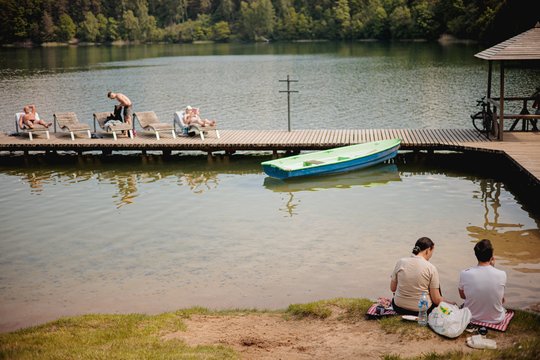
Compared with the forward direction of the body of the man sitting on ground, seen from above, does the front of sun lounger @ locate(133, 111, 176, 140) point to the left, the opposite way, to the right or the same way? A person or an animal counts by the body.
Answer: to the right

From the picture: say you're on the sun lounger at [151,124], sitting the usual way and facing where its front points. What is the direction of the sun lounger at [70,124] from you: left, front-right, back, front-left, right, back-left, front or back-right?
back-right

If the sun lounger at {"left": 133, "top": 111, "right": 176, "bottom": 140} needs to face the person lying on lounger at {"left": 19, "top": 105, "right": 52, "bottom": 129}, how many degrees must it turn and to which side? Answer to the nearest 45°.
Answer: approximately 135° to its right

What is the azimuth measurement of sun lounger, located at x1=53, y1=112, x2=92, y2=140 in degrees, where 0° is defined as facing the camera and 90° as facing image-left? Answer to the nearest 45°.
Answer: approximately 315°

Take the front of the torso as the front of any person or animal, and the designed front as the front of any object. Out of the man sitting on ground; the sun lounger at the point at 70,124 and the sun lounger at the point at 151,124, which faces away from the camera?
the man sitting on ground

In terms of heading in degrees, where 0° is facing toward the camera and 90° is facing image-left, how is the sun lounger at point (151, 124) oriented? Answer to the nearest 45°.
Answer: approximately 315°

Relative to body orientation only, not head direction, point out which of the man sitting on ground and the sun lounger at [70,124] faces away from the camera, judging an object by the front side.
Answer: the man sitting on ground

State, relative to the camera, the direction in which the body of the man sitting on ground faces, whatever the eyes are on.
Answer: away from the camera

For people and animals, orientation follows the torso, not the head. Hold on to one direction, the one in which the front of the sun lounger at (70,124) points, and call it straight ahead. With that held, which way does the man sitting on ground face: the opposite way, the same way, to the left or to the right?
to the left

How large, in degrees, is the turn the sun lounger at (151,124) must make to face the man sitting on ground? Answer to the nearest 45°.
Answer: approximately 45° to its right
